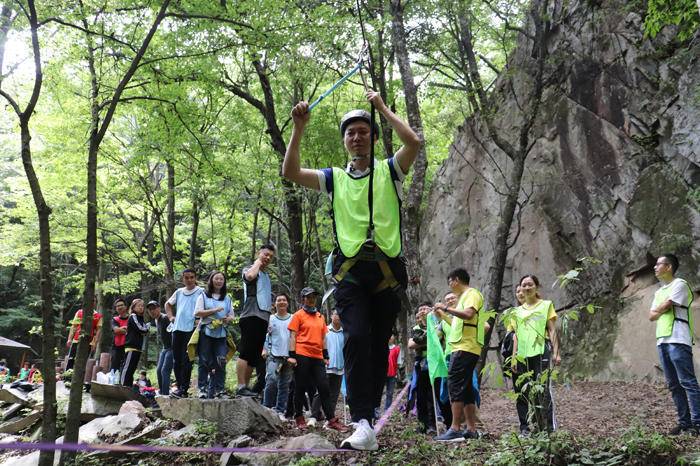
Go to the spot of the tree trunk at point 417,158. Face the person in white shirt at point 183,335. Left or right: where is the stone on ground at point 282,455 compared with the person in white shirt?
left

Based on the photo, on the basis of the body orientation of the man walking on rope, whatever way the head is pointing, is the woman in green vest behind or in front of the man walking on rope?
behind

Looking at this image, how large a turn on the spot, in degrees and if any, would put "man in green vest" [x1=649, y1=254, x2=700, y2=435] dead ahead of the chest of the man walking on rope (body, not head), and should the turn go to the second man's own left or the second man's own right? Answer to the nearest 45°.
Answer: approximately 135° to the second man's own left

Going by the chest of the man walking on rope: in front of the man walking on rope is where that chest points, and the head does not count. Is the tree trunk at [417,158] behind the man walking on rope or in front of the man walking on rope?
behind

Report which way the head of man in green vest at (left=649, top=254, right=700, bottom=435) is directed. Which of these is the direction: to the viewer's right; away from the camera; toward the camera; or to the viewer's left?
to the viewer's left

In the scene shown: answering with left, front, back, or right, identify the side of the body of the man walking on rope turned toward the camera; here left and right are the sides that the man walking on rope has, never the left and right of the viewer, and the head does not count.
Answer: front

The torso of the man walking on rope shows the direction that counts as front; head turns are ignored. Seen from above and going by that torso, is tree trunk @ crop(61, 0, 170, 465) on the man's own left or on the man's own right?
on the man's own right

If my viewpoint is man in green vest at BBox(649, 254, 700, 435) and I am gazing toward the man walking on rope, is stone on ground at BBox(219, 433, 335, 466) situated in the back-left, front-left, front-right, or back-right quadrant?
front-right

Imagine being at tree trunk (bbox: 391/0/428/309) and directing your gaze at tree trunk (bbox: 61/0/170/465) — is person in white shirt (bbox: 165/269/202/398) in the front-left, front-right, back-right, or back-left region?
front-right
